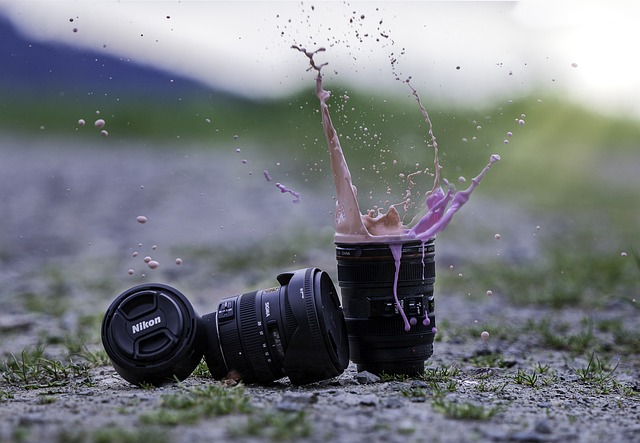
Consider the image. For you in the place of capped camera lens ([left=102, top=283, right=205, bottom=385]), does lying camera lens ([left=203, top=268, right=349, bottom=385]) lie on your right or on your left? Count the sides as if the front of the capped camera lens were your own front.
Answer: on your left

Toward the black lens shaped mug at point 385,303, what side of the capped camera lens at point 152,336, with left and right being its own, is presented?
left

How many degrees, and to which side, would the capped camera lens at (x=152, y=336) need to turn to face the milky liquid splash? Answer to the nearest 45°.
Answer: approximately 90° to its left

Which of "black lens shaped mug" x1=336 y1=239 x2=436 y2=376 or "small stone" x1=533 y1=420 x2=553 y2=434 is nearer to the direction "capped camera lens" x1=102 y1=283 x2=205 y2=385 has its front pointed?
the small stone

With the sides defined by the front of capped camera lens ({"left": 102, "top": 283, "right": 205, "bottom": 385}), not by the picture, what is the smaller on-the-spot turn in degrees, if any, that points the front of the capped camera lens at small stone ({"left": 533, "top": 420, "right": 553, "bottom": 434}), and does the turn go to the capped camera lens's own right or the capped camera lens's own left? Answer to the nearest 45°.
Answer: approximately 45° to the capped camera lens's own left

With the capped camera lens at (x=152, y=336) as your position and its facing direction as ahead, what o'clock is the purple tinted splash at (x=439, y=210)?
The purple tinted splash is roughly at 9 o'clock from the capped camera lens.

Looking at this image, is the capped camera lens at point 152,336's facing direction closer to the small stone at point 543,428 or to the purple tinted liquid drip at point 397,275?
the small stone

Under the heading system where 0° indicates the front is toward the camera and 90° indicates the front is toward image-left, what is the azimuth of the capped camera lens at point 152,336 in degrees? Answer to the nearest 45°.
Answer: approximately 0°

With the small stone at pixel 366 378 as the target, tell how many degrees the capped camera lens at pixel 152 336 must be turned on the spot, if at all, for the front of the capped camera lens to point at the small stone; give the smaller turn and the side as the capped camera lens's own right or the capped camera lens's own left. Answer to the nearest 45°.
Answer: approximately 90° to the capped camera lens's own left

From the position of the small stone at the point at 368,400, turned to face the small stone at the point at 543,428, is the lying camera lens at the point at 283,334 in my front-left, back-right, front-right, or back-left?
back-left

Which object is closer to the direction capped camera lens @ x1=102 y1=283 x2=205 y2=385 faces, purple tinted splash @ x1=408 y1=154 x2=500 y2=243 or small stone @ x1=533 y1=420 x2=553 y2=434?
the small stone
